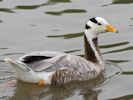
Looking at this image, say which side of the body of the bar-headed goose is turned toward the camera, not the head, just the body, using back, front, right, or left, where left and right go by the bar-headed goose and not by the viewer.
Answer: right
